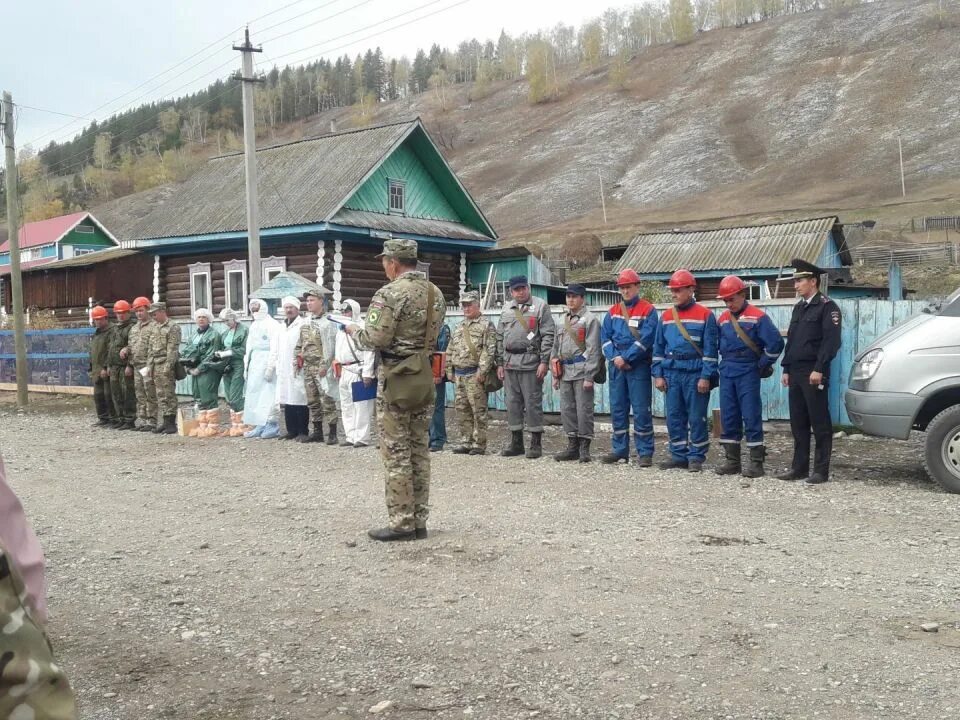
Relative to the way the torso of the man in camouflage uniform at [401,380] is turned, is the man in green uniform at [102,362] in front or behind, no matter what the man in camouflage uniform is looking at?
in front

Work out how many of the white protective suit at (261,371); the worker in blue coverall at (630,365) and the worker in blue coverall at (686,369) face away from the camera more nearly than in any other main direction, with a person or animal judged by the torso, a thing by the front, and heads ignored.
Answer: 0

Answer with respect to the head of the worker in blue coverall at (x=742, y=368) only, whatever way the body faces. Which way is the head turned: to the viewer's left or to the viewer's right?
to the viewer's left

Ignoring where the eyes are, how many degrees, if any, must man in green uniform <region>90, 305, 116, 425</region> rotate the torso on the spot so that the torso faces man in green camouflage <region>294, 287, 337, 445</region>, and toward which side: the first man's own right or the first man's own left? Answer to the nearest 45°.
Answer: approximately 90° to the first man's own left

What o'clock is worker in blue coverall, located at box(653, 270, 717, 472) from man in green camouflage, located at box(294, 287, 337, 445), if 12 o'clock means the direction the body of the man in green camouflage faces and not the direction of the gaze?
The worker in blue coverall is roughly at 9 o'clock from the man in green camouflage.

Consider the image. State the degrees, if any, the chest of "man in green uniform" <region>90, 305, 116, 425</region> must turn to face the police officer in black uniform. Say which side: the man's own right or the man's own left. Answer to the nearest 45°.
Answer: approximately 90° to the man's own left

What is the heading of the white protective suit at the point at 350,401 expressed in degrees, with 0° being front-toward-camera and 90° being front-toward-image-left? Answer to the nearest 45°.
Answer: approximately 45°

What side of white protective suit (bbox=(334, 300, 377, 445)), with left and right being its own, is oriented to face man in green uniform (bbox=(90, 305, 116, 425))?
right

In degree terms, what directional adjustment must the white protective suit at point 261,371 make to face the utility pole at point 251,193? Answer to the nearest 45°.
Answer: approximately 135° to its right

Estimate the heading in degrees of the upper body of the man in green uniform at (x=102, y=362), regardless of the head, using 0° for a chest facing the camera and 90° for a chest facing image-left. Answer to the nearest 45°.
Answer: approximately 45°

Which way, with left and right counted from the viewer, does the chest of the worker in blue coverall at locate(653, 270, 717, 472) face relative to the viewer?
facing the viewer and to the left of the viewer

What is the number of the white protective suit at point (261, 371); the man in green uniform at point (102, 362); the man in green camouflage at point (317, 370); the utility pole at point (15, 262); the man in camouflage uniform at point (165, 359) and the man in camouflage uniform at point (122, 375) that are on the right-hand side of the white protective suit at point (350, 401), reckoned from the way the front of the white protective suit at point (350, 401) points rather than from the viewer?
6

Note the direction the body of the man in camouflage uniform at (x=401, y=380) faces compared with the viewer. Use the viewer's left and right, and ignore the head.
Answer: facing away from the viewer and to the left of the viewer

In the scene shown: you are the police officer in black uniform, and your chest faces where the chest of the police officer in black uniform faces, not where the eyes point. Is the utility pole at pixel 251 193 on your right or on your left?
on your right

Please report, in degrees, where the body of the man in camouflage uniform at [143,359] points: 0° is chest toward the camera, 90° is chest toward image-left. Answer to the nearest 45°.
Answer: approximately 45°
